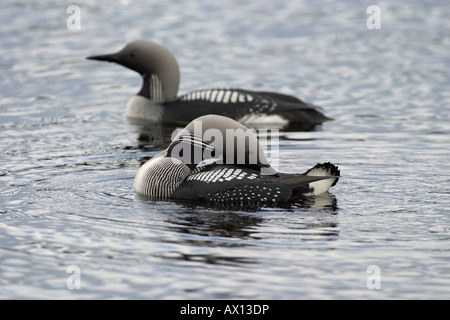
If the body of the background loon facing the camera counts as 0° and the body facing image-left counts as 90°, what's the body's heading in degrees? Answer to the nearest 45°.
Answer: approximately 90°
